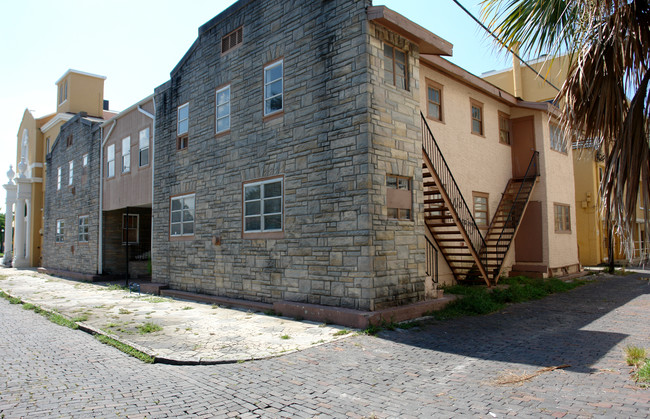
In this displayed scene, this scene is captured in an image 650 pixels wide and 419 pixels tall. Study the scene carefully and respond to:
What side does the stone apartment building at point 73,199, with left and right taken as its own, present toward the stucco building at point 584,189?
left

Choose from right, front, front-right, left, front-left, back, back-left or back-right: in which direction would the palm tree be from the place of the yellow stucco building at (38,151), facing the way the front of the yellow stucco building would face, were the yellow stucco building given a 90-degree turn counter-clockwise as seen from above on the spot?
front-right

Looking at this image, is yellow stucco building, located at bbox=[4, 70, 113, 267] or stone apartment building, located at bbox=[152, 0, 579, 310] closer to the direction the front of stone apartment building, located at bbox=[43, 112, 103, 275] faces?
the stone apartment building

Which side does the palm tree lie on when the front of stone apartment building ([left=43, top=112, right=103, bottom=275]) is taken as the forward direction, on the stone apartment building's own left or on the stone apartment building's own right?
on the stone apartment building's own left

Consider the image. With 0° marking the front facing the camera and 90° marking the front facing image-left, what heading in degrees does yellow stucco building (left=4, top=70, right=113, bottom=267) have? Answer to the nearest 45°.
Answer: approximately 45°

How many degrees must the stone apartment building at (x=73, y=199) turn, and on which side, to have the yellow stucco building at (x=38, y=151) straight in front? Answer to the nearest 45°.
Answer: approximately 135° to its right

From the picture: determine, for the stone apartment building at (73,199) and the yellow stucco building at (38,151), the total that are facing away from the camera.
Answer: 0
